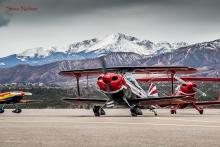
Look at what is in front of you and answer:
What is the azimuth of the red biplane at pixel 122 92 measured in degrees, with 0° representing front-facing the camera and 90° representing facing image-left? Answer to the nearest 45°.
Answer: approximately 45°
